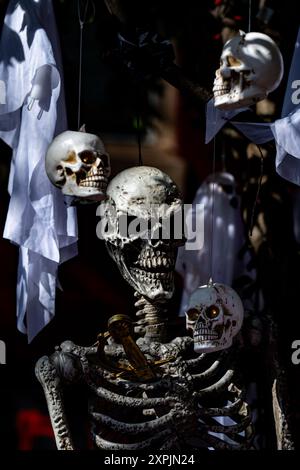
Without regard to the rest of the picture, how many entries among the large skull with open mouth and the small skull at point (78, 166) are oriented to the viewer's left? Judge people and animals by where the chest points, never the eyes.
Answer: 0

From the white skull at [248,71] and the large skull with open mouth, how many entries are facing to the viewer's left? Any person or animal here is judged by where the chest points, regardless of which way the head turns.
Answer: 1

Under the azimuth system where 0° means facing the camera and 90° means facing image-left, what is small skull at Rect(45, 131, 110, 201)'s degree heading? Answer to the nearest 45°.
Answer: approximately 315°

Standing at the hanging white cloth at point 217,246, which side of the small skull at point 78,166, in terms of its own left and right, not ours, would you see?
left

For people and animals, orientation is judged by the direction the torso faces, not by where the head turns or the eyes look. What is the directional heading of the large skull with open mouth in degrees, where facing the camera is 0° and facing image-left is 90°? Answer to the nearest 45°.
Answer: approximately 315°

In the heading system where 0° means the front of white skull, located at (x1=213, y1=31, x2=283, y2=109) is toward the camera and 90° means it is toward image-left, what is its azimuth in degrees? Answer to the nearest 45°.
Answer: approximately 90°
